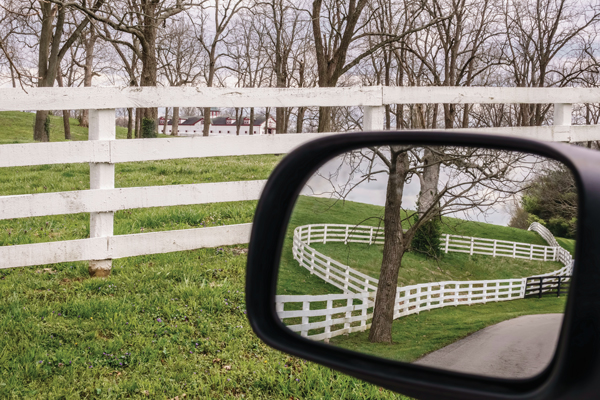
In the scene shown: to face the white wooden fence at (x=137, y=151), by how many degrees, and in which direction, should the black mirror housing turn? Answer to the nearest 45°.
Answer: approximately 135° to its right

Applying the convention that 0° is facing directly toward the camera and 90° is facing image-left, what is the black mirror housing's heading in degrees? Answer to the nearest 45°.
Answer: approximately 0°
